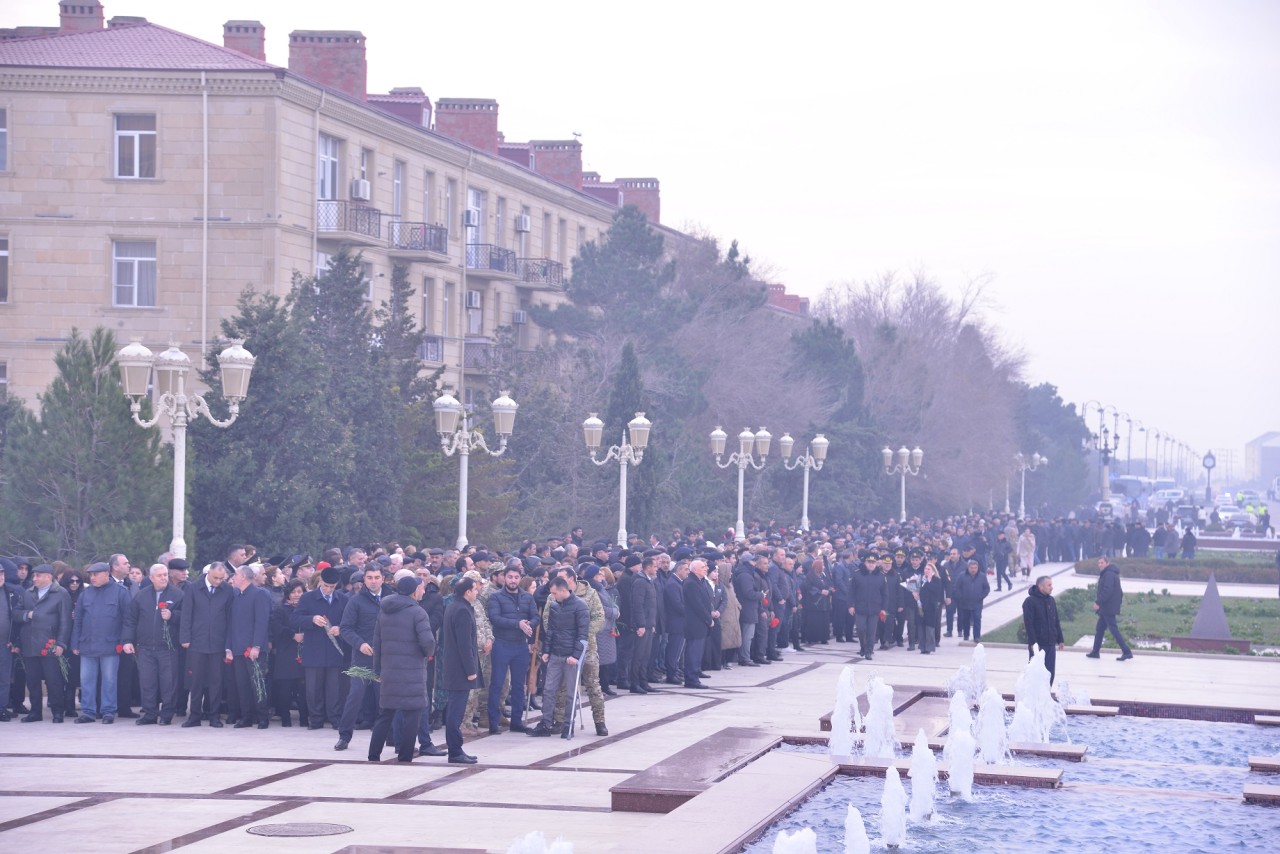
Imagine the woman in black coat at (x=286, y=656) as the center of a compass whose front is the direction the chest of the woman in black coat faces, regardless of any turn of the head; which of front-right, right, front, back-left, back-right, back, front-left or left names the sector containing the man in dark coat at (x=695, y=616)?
left

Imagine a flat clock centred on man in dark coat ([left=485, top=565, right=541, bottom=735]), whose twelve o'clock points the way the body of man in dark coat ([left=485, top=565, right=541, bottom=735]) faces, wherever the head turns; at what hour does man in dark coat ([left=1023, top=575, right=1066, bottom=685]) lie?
man in dark coat ([left=1023, top=575, right=1066, bottom=685]) is roughly at 8 o'clock from man in dark coat ([left=485, top=565, right=541, bottom=735]).

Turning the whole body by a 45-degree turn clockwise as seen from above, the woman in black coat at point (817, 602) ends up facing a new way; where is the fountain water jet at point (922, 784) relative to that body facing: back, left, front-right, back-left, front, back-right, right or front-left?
front

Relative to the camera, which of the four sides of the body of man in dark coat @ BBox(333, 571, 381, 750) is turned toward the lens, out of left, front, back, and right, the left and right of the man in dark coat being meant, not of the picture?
front

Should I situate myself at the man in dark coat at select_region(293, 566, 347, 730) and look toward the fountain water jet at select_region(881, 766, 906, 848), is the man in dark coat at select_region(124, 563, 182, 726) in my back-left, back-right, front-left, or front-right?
back-right

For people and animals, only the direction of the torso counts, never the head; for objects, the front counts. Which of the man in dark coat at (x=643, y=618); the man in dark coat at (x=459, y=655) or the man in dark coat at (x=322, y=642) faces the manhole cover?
the man in dark coat at (x=322, y=642)

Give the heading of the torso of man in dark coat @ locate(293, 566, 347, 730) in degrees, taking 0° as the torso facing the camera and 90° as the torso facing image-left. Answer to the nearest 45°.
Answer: approximately 0°

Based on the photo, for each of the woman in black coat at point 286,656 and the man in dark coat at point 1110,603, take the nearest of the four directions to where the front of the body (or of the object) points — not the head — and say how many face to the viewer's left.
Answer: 1

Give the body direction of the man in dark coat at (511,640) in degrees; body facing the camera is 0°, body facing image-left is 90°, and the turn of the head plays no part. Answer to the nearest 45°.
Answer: approximately 0°

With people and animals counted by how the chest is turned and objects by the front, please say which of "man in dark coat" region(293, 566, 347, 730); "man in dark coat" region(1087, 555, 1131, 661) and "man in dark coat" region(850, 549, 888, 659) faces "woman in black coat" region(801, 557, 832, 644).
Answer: "man in dark coat" region(1087, 555, 1131, 661)

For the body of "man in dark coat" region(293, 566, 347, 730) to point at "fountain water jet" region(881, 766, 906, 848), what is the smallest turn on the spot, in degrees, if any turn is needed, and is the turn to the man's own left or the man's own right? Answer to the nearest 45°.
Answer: approximately 45° to the man's own left

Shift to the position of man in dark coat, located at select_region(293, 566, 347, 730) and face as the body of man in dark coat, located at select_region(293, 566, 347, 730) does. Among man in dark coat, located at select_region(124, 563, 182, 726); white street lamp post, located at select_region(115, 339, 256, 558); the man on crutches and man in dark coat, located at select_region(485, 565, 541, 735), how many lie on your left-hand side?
2

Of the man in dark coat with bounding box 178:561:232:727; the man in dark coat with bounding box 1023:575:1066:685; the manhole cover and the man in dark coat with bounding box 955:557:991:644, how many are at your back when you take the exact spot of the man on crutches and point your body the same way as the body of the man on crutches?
2

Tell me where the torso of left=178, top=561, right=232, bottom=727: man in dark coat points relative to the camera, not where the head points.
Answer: toward the camera
